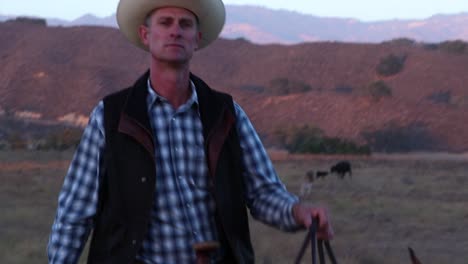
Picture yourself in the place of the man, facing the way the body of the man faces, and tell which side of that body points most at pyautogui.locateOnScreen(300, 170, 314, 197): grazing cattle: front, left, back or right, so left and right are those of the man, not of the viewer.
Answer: back

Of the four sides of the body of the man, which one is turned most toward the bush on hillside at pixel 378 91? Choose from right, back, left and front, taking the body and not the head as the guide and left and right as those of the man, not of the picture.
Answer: back

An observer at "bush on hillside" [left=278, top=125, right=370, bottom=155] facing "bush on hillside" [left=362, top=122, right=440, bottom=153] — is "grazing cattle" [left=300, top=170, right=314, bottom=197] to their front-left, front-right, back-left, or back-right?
back-right

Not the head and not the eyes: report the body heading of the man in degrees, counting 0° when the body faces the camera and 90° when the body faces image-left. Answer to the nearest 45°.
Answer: approximately 0°

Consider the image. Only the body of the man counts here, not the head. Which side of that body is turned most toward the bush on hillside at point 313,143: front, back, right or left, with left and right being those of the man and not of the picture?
back

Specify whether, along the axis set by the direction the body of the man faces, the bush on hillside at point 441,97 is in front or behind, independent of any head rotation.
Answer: behind
